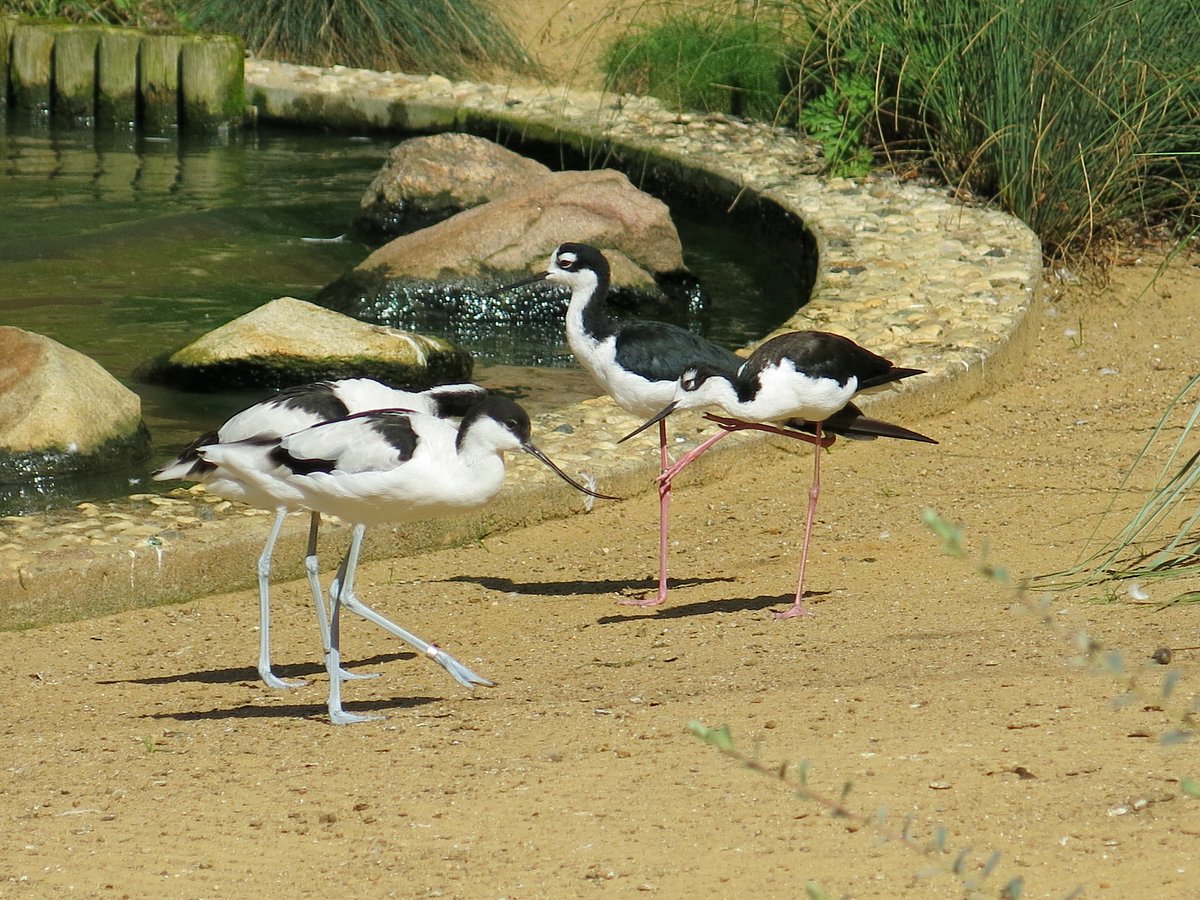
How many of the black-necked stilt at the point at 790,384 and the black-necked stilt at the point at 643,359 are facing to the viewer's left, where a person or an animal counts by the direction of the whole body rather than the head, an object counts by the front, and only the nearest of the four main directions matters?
2

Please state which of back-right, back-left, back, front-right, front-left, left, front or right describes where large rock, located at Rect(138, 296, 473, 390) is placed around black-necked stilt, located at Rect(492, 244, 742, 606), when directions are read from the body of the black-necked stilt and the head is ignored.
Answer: front-right

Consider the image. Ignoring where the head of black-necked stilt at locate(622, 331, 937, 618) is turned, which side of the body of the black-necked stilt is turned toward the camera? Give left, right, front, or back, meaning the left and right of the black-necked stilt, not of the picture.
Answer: left

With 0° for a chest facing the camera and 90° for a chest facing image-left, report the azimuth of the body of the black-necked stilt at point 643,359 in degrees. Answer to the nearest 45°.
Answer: approximately 90°

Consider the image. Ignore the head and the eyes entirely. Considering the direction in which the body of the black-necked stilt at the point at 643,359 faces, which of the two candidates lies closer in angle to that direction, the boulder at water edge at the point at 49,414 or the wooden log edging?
the boulder at water edge
